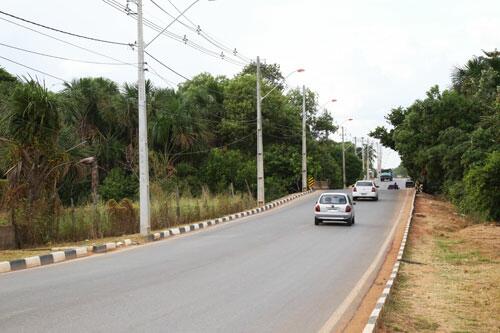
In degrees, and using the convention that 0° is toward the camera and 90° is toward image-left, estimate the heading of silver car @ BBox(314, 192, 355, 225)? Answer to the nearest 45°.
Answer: approximately 180°

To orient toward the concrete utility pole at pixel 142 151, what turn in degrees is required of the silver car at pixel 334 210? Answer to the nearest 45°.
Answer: approximately 135° to its left

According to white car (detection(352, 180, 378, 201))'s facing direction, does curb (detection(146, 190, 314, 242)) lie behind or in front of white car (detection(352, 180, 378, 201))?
behind

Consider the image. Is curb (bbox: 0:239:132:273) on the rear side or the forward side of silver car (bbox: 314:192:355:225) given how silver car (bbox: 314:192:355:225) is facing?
on the rear side

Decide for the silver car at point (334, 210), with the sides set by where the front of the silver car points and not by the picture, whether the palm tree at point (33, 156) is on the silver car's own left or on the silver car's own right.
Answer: on the silver car's own left

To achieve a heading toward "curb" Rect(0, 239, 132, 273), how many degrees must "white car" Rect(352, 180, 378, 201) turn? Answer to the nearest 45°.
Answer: approximately 180°

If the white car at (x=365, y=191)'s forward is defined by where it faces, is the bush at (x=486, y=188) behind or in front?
behind

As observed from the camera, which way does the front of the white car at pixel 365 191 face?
facing away from the viewer

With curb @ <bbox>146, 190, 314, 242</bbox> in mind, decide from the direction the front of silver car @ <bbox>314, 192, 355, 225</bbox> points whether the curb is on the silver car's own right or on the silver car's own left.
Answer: on the silver car's own left

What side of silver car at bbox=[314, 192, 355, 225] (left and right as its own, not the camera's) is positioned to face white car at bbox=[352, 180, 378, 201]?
front

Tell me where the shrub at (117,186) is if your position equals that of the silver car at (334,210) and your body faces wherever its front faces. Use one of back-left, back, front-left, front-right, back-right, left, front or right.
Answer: front-left

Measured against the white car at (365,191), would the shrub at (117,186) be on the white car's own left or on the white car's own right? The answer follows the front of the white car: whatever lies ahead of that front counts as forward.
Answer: on the white car's own left
